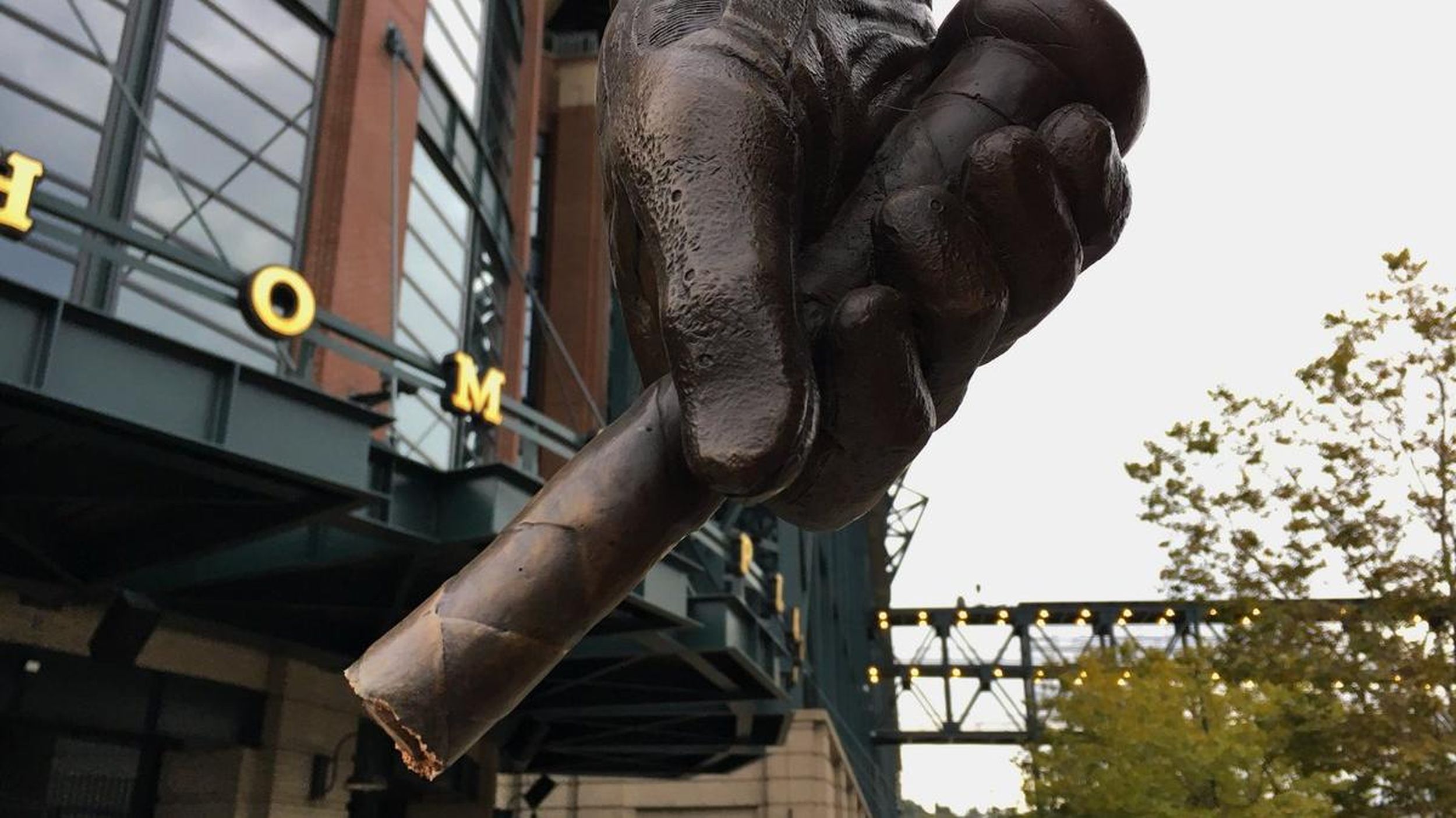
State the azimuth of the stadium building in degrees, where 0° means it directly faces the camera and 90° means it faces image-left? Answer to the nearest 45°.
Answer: approximately 315°

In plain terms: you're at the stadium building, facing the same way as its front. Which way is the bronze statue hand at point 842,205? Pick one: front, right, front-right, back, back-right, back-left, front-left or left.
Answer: front-right

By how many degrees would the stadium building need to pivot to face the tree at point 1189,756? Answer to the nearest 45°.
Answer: approximately 45° to its left
